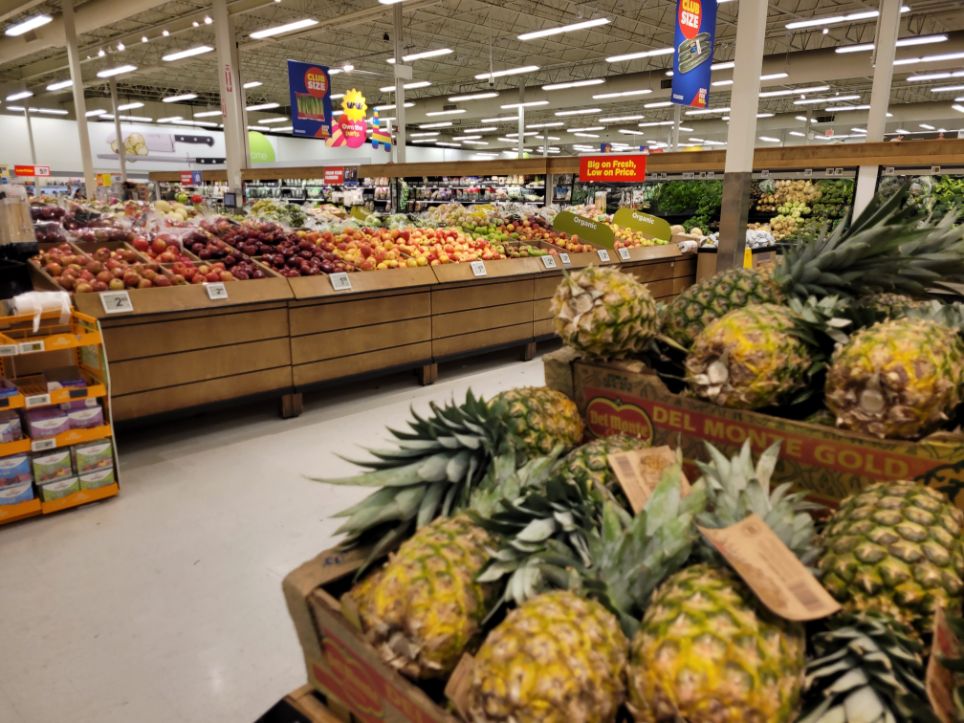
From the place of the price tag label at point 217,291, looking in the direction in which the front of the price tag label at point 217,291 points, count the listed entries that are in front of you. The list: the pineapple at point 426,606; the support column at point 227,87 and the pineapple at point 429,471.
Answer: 2

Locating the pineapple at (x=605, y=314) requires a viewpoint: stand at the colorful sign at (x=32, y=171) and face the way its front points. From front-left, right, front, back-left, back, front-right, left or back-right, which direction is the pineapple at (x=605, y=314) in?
front

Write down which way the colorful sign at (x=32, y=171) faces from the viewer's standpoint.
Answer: facing the viewer

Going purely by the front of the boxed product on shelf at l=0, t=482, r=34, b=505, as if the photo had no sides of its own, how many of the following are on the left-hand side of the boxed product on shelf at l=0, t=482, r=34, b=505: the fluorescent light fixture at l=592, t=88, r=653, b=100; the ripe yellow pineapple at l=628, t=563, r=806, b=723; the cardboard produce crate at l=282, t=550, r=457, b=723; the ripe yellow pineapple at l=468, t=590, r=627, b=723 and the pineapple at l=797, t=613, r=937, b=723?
1

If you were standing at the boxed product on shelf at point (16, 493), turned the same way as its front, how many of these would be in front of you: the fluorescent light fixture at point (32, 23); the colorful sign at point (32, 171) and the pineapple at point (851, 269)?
1

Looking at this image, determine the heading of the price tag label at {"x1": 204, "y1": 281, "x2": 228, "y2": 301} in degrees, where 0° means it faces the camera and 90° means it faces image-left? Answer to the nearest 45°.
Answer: approximately 0°

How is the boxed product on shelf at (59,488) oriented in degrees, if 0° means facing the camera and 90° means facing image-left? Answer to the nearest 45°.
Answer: approximately 315°

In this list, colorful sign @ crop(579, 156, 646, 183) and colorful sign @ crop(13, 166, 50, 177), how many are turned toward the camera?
2

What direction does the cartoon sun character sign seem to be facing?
toward the camera

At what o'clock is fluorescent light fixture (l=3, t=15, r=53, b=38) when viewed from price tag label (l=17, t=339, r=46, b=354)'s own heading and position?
The fluorescent light fixture is roughly at 6 o'clock from the price tag label.

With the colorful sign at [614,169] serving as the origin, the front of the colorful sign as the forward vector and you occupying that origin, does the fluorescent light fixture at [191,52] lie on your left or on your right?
on your right

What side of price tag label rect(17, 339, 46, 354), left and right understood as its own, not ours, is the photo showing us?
front

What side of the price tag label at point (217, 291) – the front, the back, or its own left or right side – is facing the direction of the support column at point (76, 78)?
back
